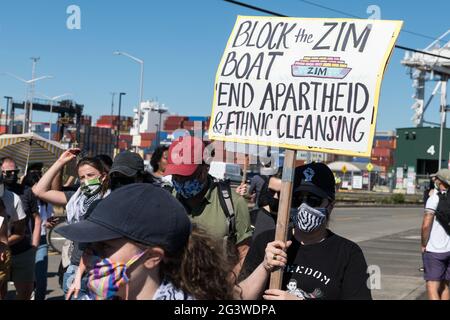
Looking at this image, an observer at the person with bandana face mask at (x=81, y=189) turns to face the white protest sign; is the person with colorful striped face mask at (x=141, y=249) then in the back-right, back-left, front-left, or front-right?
front-right

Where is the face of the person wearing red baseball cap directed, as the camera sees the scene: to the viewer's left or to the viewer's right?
to the viewer's left

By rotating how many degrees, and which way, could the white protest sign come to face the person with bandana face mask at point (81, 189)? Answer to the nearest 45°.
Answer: approximately 135° to its right

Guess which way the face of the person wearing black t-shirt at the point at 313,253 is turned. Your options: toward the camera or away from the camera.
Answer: toward the camera

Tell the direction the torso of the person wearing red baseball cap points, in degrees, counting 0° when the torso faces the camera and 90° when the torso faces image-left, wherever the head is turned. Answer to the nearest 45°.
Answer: approximately 45°

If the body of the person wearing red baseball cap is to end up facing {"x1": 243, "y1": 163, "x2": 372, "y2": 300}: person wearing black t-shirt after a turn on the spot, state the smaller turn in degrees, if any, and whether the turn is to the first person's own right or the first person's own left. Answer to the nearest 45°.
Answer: approximately 90° to the first person's own left

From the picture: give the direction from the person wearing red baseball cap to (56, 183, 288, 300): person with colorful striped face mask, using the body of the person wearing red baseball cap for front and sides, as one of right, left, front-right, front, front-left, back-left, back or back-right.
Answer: front-left

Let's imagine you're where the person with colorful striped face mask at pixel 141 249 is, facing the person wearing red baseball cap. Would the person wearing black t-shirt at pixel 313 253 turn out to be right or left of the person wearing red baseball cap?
right

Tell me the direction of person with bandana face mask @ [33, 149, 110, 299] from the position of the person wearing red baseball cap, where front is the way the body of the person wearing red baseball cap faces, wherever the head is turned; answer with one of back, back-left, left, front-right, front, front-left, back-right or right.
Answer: right

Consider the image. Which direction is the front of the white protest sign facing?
toward the camera
